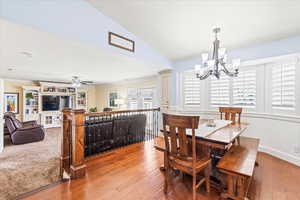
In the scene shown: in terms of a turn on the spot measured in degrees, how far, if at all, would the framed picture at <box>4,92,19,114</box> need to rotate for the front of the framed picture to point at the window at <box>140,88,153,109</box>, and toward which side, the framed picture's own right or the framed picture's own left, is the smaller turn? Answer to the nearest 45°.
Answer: approximately 45° to the framed picture's own left

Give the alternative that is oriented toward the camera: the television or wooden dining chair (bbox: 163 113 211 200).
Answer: the television

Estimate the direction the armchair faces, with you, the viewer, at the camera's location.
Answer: facing to the right of the viewer

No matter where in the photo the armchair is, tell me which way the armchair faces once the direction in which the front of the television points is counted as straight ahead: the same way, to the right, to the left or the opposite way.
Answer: to the left

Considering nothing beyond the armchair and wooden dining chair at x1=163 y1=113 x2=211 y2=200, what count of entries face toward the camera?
0

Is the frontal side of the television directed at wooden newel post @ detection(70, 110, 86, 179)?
yes

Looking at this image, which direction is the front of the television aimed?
toward the camera

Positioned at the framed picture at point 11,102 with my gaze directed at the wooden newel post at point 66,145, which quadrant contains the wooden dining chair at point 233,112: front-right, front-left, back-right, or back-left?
front-left

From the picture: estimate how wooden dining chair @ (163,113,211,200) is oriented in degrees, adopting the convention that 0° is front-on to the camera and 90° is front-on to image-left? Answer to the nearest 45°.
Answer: approximately 225°

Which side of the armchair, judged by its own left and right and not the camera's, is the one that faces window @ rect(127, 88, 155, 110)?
front
